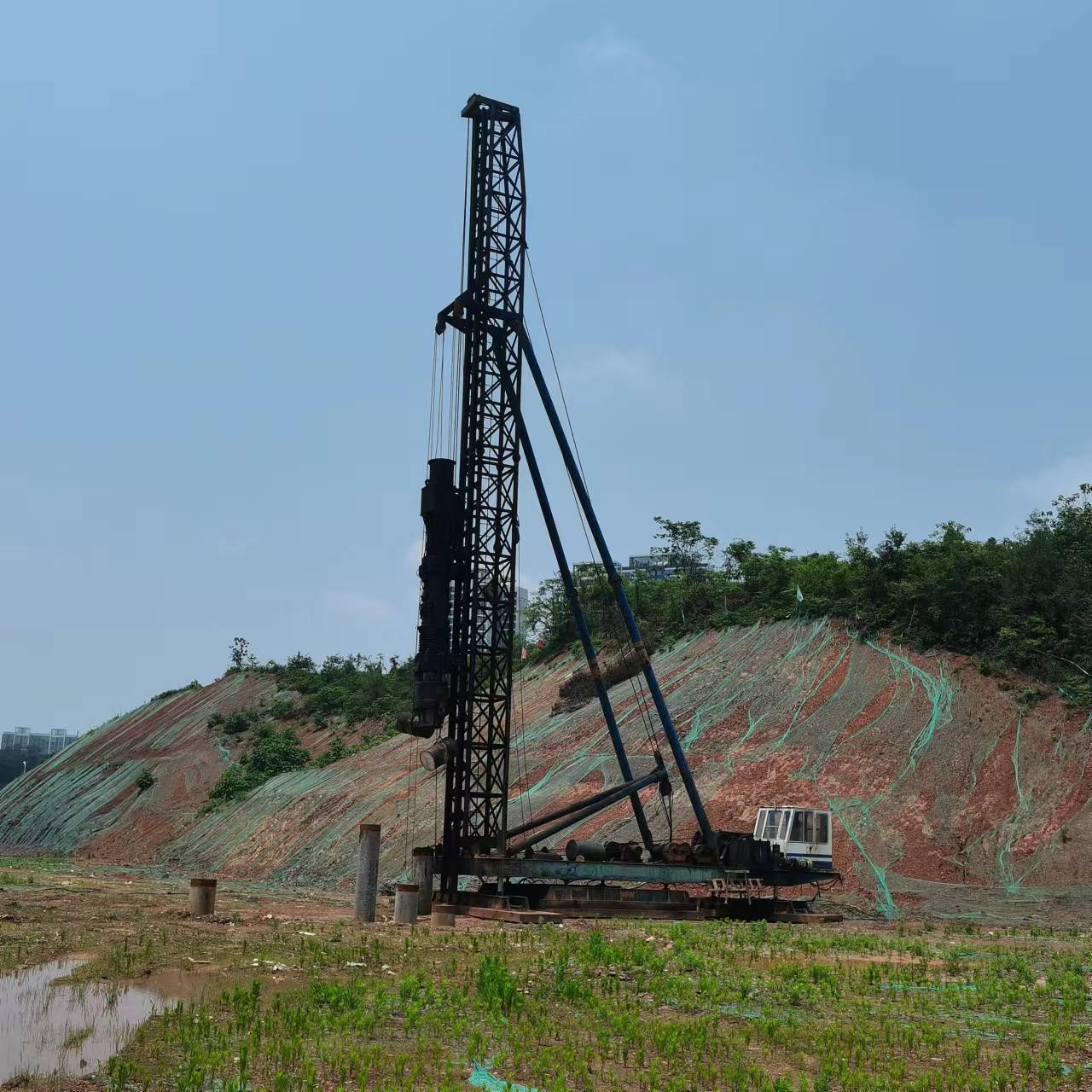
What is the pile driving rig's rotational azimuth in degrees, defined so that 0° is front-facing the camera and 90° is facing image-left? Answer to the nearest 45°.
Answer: approximately 90°
